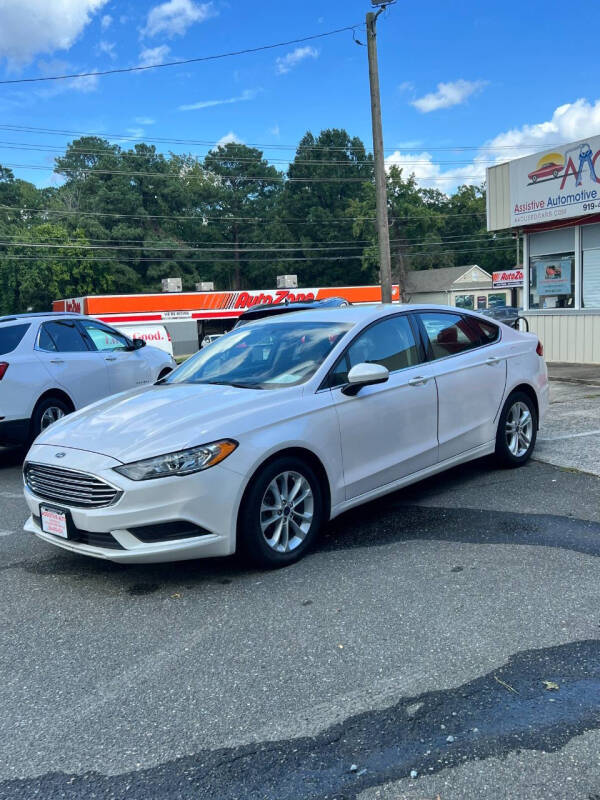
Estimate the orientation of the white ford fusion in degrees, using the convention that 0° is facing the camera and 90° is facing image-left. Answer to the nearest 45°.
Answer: approximately 45°

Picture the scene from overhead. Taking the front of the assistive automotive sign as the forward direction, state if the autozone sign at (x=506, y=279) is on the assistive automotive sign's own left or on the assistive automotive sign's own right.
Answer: on the assistive automotive sign's own right

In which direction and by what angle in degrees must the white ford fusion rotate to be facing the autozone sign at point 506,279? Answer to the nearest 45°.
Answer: approximately 135° to its right

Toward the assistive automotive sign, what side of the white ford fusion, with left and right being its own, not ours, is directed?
back

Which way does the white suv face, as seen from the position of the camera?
facing away from the viewer and to the right of the viewer

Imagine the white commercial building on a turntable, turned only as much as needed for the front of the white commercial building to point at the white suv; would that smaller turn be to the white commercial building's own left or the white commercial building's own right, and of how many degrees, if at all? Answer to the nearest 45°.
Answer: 0° — it already faces it

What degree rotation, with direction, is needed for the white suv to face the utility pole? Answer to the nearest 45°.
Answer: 0° — it already faces it

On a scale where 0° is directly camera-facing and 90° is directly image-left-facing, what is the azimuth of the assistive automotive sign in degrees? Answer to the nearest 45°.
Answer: approximately 45°

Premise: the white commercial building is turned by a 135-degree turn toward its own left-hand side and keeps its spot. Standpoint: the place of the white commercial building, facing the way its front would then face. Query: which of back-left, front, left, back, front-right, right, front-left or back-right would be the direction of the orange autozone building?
back-left

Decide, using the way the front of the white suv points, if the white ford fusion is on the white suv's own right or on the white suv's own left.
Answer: on the white suv's own right

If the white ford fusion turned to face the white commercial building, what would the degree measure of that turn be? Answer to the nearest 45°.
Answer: approximately 180°
